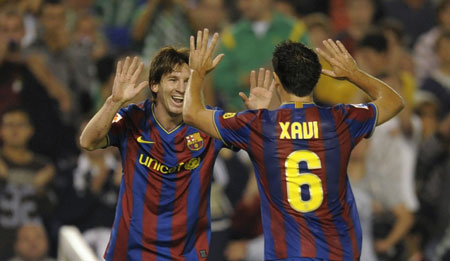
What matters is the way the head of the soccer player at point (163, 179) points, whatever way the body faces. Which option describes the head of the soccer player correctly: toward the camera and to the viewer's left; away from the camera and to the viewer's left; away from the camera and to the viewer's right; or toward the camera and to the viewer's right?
toward the camera and to the viewer's right

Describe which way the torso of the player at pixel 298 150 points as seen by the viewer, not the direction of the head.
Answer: away from the camera

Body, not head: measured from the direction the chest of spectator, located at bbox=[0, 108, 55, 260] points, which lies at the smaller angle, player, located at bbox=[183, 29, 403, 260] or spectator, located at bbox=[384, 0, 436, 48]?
the player

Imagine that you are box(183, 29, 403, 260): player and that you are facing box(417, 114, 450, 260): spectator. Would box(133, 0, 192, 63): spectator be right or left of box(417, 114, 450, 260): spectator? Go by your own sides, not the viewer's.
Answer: left

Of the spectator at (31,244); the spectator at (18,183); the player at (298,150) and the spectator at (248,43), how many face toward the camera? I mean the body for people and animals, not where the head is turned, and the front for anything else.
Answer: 3
